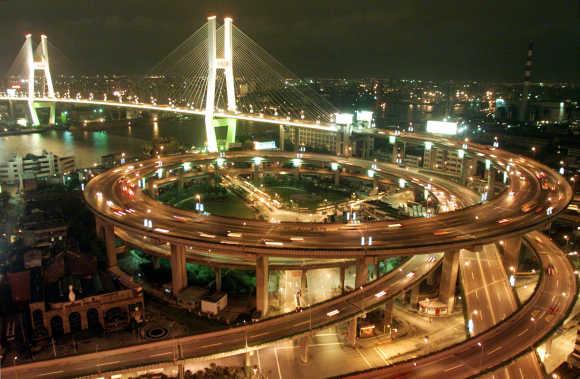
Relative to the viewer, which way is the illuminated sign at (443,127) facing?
toward the camera

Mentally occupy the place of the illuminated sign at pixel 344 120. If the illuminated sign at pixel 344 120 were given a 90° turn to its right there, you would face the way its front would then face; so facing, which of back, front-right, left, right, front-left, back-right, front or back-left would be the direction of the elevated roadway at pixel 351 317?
left

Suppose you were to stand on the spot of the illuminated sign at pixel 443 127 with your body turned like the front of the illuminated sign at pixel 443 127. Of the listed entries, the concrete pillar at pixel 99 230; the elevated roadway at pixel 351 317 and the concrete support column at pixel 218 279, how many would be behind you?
0

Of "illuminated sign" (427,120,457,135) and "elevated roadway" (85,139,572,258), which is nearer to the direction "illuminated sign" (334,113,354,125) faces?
the elevated roadway

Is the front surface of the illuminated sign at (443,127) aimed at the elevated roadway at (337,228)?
yes

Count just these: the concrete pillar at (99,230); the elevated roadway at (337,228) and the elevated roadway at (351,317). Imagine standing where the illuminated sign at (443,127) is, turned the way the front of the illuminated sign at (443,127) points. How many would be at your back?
0

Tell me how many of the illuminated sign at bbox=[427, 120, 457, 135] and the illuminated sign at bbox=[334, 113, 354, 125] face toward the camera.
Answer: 2

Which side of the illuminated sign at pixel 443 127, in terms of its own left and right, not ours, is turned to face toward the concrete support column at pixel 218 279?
front

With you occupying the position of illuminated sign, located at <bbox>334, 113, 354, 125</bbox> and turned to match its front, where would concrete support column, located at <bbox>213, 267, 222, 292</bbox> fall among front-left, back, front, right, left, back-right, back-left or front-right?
front

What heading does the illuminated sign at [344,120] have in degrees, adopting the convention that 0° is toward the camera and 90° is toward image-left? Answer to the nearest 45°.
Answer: approximately 0°

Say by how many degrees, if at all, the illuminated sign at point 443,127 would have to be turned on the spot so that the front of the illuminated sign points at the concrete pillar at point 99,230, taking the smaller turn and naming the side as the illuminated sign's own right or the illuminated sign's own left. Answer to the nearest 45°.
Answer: approximately 45° to the illuminated sign's own right

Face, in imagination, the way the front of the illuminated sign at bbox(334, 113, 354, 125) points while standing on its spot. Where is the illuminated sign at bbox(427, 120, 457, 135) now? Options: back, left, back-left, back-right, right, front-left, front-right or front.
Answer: left

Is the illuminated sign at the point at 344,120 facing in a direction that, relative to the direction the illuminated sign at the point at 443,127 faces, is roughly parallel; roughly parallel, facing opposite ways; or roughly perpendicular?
roughly parallel

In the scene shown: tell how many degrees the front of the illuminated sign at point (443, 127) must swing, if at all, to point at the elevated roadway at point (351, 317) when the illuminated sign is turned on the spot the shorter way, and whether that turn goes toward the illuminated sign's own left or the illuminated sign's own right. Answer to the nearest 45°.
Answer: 0° — it already faces it

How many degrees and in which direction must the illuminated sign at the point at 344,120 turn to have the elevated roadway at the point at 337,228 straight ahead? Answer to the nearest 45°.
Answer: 0° — it already faces it
